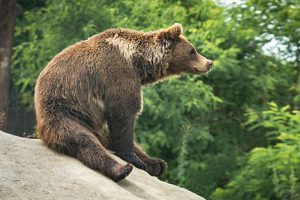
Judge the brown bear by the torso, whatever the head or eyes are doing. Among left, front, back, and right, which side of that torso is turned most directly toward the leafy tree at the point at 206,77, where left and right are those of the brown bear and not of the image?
left

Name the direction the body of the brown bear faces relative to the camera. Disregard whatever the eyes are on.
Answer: to the viewer's right

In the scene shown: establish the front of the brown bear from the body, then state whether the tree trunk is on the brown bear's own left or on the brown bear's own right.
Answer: on the brown bear's own left
